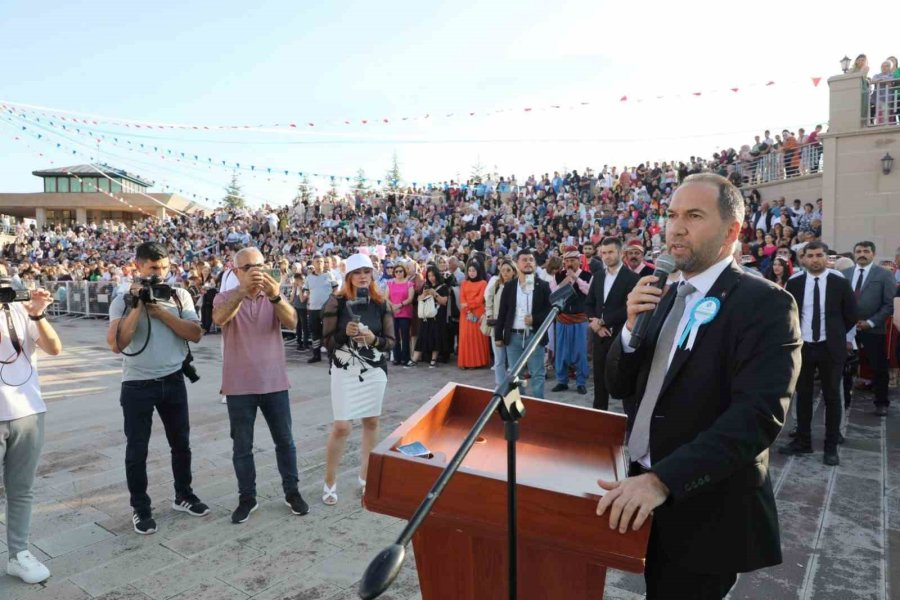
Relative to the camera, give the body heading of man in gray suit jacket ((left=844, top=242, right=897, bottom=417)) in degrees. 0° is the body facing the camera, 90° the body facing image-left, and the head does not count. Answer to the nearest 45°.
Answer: approximately 45°

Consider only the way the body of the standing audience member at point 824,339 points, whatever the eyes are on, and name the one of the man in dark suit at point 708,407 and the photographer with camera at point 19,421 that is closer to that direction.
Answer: the man in dark suit

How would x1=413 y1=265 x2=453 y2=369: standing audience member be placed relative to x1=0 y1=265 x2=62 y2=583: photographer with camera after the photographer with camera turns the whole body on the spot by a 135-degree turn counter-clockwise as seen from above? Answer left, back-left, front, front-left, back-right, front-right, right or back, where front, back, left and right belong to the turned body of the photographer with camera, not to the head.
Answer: front-right

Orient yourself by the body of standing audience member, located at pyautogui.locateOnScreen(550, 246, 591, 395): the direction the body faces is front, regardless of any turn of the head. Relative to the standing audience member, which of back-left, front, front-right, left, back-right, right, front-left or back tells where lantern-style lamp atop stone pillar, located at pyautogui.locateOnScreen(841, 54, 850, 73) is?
back-left

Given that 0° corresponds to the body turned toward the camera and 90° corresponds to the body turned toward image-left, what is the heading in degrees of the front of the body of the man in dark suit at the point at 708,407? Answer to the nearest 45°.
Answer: approximately 45°

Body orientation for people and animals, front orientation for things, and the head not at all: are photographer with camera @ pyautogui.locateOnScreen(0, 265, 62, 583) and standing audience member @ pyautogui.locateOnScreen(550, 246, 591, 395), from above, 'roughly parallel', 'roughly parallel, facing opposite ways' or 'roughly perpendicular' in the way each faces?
roughly perpendicular

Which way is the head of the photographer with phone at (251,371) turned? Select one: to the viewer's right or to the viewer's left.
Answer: to the viewer's right

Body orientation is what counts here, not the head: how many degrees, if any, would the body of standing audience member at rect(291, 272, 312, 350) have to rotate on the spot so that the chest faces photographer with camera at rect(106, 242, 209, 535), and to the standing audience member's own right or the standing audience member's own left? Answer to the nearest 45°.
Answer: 0° — they already face them

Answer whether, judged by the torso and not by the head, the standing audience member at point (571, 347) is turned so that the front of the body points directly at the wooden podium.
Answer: yes

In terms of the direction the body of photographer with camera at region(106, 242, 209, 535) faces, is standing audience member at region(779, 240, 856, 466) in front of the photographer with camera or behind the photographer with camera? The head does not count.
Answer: in front

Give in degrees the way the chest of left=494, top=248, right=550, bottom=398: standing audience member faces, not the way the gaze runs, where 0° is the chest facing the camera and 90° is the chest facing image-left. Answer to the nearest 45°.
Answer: approximately 0°

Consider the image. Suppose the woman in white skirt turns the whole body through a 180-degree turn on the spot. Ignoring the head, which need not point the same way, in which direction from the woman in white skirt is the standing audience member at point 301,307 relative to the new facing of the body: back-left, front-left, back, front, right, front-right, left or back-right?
front
